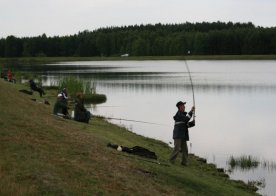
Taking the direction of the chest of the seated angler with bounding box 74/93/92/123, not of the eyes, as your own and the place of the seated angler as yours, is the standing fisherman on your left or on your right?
on your right

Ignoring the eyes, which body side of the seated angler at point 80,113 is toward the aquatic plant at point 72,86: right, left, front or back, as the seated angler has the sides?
left

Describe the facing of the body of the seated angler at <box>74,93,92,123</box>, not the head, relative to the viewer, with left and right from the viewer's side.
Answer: facing to the right of the viewer

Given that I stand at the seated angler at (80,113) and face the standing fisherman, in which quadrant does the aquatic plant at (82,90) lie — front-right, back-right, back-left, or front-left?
back-left

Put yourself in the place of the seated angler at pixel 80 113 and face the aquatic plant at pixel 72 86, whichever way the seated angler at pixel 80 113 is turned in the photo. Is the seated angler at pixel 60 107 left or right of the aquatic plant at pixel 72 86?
left

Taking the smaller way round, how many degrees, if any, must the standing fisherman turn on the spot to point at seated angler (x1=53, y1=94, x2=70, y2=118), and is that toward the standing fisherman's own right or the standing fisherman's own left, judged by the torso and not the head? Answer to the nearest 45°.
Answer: approximately 135° to the standing fisherman's own left

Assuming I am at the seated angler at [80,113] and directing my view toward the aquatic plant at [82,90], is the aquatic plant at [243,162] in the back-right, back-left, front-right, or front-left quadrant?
back-right

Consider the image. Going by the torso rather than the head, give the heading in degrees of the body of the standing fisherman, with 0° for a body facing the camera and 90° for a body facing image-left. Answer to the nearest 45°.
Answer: approximately 270°

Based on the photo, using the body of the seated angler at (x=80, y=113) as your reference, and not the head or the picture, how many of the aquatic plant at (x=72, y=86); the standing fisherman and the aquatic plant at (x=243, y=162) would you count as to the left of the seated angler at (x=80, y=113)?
1
